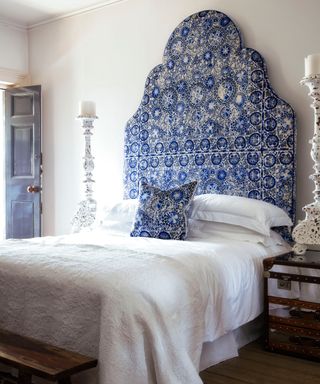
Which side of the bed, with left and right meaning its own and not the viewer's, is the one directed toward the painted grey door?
right

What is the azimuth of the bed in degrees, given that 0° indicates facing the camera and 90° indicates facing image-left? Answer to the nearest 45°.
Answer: approximately 45°

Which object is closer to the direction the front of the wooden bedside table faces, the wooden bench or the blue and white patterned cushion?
the wooden bench

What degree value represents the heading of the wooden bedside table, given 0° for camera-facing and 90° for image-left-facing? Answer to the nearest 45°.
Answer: approximately 45°

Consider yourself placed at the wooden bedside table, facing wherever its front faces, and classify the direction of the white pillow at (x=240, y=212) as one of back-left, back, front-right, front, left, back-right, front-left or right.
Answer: right

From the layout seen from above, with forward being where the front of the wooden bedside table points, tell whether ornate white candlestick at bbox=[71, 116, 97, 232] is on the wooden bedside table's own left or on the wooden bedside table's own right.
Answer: on the wooden bedside table's own right

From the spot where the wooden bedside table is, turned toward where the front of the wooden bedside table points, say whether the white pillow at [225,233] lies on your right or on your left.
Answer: on your right
